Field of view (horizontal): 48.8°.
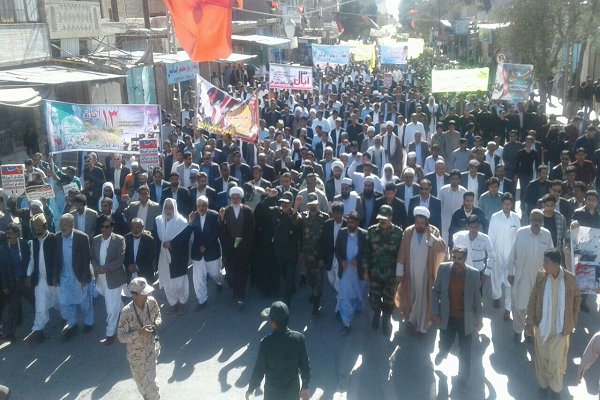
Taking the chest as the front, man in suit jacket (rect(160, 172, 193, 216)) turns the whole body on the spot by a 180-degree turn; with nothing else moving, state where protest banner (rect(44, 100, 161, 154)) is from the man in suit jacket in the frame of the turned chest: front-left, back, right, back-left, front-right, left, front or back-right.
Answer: front-left

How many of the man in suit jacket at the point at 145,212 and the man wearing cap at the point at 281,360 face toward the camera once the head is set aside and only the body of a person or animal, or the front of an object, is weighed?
1

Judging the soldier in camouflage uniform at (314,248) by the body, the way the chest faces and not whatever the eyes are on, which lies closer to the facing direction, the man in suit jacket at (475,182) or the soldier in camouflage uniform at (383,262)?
the soldier in camouflage uniform

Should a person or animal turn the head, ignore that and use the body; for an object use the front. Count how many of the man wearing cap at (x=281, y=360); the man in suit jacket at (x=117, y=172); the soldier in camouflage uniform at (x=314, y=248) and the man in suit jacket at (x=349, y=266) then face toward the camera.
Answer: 3

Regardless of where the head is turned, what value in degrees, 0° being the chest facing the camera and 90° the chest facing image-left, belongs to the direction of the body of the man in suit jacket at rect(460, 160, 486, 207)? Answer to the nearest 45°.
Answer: approximately 0°

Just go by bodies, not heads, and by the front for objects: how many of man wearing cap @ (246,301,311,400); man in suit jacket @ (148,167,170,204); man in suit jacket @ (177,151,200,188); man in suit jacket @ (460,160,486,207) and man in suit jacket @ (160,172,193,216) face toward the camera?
4

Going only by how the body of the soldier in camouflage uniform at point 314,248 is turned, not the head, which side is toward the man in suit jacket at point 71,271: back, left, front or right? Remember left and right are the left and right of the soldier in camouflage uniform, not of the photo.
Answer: right

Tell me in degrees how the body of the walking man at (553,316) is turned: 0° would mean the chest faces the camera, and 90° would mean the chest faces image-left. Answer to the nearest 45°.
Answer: approximately 0°

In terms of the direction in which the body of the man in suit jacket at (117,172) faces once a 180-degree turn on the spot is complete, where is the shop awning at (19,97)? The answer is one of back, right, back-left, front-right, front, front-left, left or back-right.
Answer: front-left

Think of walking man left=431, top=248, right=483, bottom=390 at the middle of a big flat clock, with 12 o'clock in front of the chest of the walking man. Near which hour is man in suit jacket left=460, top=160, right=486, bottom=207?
The man in suit jacket is roughly at 6 o'clock from the walking man.
